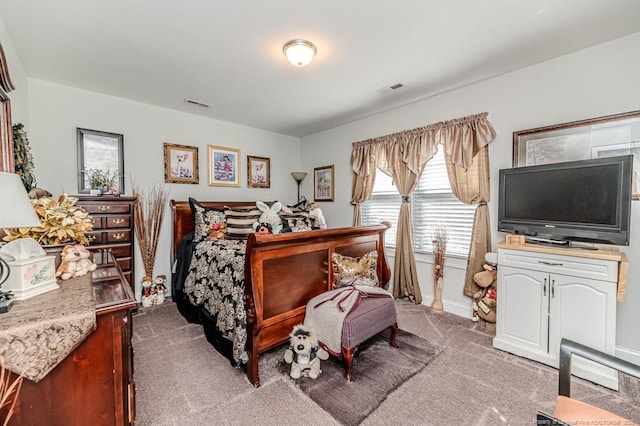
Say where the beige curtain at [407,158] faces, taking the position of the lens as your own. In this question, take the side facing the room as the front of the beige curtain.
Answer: facing the viewer and to the left of the viewer

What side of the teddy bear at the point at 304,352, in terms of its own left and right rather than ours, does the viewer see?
front

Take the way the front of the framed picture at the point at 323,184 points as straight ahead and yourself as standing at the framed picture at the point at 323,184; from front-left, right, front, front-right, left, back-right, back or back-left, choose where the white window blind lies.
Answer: left

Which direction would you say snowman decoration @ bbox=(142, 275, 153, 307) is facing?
toward the camera

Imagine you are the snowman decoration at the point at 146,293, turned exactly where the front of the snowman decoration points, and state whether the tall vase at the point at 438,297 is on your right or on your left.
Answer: on your left

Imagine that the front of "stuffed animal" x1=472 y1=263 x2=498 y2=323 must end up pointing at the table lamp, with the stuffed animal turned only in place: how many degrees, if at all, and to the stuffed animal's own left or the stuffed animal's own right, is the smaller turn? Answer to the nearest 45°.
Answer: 0° — it already faces it

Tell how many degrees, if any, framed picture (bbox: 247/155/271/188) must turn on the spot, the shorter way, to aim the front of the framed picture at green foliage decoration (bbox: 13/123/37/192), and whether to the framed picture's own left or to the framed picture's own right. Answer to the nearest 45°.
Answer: approximately 90° to the framed picture's own right

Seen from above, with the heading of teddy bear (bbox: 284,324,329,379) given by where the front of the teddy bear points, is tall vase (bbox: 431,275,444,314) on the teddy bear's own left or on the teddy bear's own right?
on the teddy bear's own left

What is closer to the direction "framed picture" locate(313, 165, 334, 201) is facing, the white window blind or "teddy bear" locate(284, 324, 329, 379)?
the teddy bear

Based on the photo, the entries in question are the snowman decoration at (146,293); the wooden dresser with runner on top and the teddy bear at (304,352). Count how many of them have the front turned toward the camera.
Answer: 2

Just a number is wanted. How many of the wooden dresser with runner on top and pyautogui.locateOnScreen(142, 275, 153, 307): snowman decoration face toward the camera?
1

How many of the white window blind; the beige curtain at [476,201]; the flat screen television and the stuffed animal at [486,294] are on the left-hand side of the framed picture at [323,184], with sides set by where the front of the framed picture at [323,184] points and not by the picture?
4

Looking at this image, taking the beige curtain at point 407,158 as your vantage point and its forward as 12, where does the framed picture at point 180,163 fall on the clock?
The framed picture is roughly at 1 o'clock from the beige curtain.

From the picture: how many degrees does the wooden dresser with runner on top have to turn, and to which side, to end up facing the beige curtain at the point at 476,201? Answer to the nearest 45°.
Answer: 0° — it already faces it

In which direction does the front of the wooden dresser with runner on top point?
to the viewer's right

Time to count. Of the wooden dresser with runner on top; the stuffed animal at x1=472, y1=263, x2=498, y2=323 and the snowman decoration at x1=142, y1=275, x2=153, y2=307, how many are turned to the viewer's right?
1
